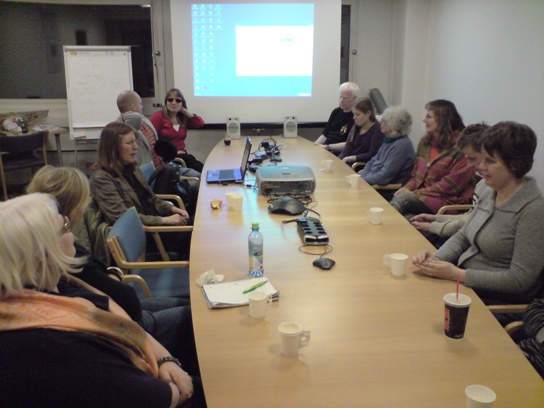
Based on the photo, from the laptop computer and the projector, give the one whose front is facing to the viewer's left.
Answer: the laptop computer

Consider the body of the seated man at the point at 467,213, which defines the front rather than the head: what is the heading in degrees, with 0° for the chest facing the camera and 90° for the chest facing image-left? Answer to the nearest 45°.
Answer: approximately 90°

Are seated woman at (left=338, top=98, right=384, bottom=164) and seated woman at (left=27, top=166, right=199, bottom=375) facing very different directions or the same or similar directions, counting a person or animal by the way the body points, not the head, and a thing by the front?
very different directions

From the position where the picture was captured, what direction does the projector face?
facing away from the viewer

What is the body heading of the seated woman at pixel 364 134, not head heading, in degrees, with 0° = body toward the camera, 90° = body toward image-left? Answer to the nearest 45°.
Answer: approximately 45°

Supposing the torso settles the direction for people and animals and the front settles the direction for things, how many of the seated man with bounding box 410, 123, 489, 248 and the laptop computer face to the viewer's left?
2

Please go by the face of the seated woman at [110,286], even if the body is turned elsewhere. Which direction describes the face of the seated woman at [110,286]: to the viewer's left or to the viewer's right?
to the viewer's right

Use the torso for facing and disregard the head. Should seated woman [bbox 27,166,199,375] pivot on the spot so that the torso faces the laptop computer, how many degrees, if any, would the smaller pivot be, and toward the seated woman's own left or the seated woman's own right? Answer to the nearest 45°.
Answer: approximately 45° to the seated woman's own left

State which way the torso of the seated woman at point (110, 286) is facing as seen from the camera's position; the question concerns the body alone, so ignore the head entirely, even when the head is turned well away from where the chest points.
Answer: to the viewer's right

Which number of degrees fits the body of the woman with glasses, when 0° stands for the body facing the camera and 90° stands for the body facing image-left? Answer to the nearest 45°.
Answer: approximately 315°

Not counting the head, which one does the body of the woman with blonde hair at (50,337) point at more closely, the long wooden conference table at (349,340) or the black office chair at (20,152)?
the long wooden conference table

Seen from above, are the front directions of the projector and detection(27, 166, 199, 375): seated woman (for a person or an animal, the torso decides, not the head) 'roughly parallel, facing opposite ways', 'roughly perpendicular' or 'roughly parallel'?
roughly perpendicular
